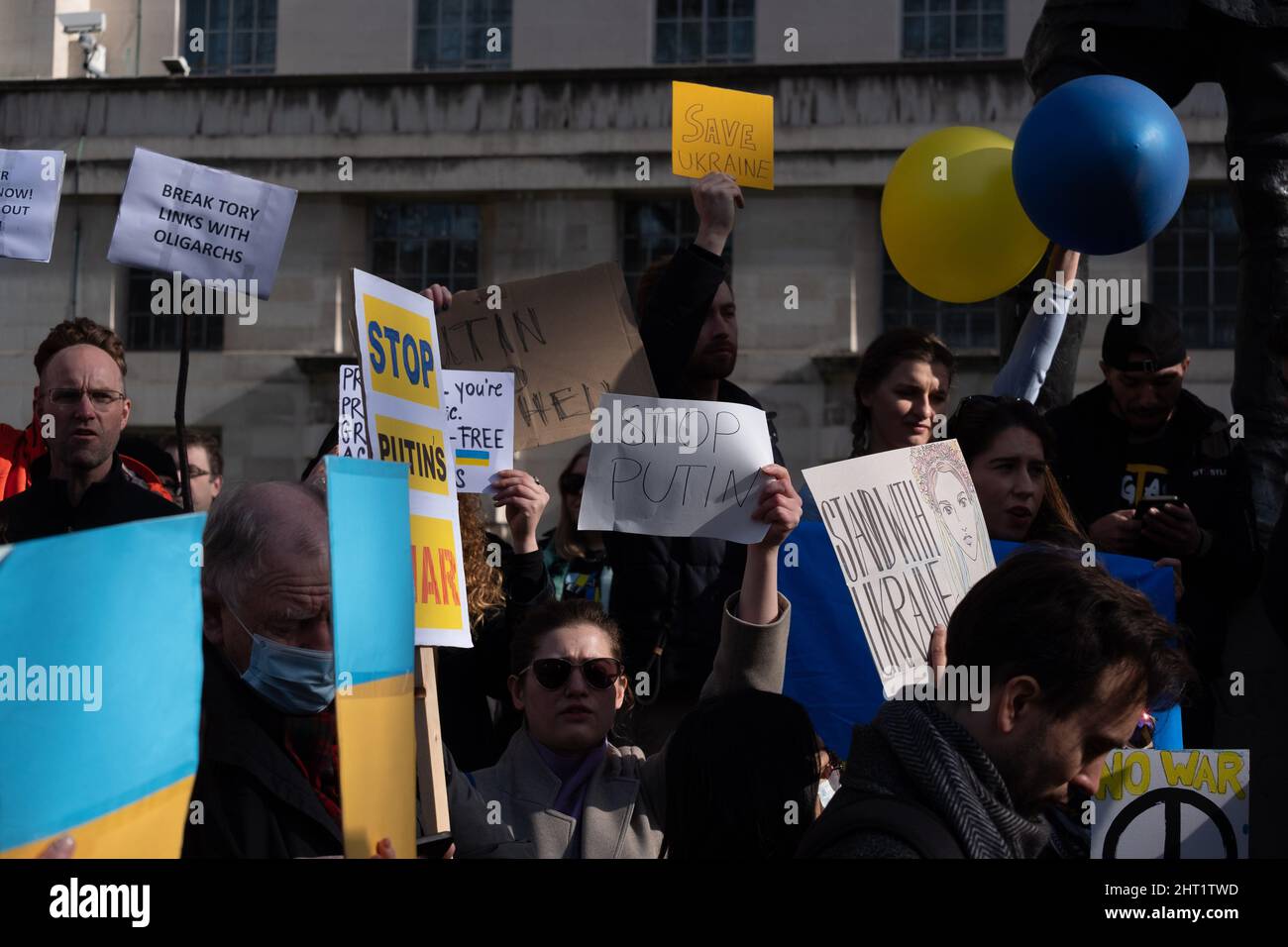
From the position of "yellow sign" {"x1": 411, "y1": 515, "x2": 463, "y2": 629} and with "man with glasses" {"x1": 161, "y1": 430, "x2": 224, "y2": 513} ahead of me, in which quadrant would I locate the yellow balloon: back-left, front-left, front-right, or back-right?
front-right

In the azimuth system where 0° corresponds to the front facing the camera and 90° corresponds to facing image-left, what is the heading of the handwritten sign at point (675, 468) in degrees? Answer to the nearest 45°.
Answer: approximately 0°

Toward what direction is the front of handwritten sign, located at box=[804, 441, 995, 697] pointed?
toward the camera

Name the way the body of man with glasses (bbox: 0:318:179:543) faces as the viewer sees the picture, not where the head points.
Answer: toward the camera

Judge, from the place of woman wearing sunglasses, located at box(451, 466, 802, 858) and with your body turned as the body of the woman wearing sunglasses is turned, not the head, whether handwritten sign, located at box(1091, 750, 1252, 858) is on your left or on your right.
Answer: on your left

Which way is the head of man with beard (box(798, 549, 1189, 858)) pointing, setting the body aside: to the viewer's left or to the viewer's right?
to the viewer's right

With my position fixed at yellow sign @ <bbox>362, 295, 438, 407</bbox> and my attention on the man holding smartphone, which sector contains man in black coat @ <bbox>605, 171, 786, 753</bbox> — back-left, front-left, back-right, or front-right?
front-left

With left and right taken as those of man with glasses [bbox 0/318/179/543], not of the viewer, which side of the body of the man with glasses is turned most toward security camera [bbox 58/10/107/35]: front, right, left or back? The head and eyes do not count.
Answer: back

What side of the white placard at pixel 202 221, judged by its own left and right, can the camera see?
front

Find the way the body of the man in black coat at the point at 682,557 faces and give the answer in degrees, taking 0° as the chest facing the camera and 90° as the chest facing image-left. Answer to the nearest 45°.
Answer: approximately 315°

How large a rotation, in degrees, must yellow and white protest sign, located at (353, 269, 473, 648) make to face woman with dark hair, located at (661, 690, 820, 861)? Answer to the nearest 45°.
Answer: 0° — it already faces them

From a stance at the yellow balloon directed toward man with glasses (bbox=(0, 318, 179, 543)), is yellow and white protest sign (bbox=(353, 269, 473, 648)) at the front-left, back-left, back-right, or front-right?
front-left
